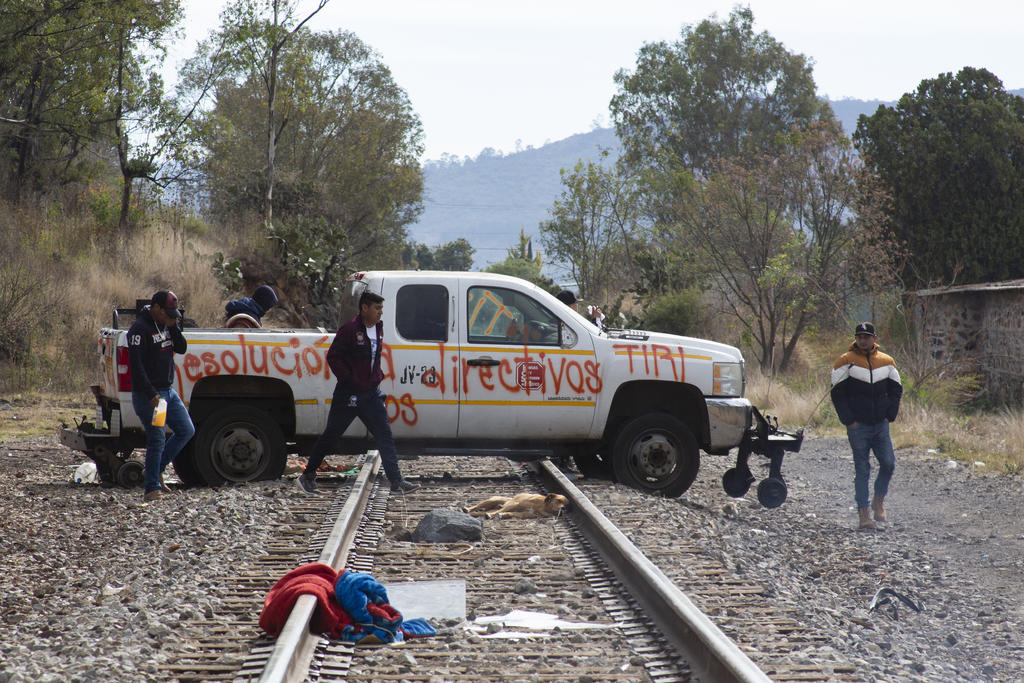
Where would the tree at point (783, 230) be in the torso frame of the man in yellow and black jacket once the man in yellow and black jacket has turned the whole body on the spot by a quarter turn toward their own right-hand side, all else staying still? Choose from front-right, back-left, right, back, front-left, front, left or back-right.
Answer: right

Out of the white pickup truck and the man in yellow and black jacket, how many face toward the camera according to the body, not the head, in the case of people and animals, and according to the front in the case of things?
1

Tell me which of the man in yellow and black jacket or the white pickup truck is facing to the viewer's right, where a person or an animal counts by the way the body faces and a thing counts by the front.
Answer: the white pickup truck

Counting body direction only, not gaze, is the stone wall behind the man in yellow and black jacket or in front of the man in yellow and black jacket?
behind

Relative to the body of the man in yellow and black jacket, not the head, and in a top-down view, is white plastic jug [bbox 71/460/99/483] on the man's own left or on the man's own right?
on the man's own right

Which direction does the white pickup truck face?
to the viewer's right

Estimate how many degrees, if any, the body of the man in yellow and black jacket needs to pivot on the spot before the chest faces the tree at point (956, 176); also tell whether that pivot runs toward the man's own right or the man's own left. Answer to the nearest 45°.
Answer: approximately 180°
